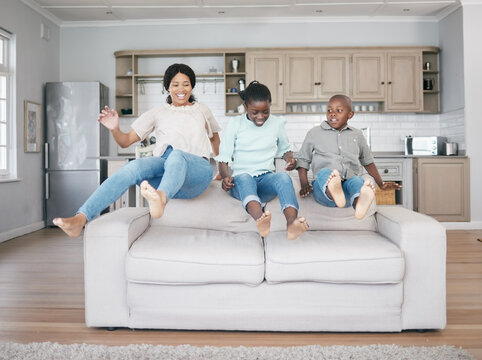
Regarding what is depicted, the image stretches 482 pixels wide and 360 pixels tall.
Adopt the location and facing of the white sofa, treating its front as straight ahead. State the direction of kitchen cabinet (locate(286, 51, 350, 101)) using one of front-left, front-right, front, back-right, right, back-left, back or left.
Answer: back

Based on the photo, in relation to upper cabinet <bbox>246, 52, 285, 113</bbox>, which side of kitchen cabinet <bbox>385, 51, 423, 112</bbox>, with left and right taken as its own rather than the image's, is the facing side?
right

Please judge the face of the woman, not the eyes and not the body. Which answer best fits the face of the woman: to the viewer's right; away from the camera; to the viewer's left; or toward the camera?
toward the camera

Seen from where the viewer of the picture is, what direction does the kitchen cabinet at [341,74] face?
facing the viewer

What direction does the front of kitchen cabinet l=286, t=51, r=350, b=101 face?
toward the camera

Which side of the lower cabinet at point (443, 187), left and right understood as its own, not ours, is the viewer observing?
front

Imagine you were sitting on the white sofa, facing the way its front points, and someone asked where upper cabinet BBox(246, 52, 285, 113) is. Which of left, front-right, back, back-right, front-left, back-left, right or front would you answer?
back

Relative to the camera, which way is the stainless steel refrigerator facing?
toward the camera

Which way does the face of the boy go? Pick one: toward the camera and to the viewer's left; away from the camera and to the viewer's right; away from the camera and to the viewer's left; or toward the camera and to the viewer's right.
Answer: toward the camera and to the viewer's left

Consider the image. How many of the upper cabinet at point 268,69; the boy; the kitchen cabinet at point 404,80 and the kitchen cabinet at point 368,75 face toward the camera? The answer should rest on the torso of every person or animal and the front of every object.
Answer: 4
